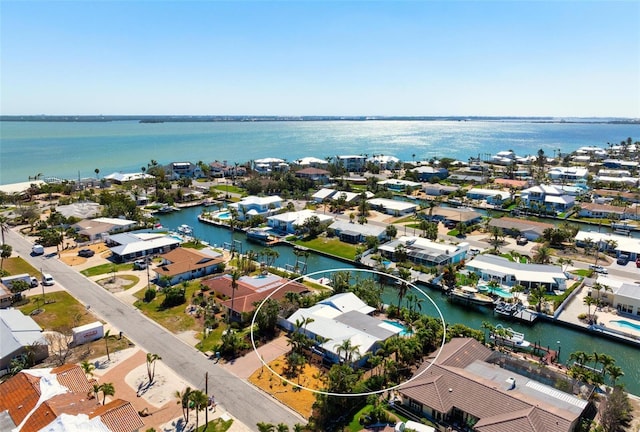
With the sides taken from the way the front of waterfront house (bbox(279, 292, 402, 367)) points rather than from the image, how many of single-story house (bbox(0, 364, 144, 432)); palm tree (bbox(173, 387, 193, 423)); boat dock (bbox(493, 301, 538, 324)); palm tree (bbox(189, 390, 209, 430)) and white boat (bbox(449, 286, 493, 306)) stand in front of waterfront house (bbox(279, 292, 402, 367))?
3

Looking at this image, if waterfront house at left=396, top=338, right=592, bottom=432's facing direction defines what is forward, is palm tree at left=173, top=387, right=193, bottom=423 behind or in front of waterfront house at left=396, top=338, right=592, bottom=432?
in front

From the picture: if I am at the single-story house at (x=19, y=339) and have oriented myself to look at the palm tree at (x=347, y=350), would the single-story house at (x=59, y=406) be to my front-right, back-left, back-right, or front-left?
front-right

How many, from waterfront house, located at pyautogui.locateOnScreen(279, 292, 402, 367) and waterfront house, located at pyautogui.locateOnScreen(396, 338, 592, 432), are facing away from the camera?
0

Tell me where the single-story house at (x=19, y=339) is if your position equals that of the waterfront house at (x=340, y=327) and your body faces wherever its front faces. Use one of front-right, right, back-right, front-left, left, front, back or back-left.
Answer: front-right

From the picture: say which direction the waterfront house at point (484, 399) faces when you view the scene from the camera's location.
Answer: facing the viewer and to the left of the viewer

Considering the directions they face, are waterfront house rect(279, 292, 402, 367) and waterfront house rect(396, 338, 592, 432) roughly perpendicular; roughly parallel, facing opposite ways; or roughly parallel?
roughly parallel

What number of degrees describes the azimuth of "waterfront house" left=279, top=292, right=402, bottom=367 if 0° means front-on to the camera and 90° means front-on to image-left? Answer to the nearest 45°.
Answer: approximately 45°

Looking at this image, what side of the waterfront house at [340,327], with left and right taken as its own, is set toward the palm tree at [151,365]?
front

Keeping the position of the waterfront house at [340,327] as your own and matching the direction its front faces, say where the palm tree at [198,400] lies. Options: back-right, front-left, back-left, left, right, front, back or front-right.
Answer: front

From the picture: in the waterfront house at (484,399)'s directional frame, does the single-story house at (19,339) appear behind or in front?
in front

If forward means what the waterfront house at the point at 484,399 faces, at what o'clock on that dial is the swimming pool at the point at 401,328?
The swimming pool is roughly at 3 o'clock from the waterfront house.

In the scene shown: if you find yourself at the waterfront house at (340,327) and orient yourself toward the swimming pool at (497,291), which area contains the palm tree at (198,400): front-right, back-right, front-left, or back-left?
back-right

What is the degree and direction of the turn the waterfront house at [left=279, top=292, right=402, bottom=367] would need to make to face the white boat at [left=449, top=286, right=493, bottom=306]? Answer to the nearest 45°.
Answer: approximately 180°

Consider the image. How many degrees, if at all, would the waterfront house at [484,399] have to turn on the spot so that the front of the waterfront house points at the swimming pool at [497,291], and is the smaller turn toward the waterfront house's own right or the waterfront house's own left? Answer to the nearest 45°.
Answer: approximately 135° to the waterfront house's own right
